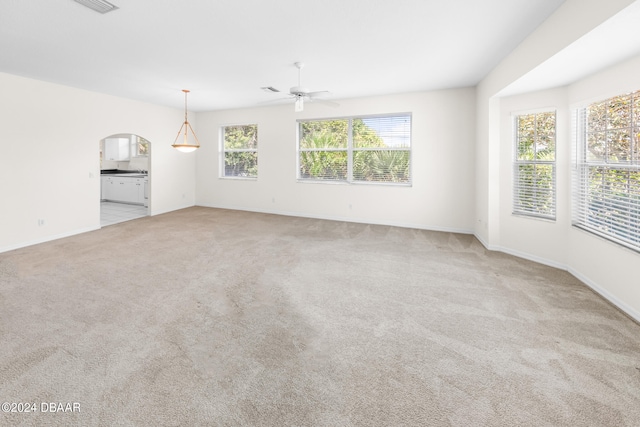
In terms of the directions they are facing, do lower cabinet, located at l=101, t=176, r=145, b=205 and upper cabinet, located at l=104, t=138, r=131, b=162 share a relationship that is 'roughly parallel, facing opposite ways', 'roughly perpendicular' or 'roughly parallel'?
roughly parallel

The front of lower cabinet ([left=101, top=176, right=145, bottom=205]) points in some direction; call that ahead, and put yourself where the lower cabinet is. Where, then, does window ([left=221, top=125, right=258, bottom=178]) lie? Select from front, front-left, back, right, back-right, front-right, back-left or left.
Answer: left

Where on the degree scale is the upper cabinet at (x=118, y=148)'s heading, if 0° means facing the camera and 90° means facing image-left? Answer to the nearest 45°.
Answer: approximately 45°

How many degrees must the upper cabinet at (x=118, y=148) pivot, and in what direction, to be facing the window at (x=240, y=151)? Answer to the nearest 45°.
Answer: approximately 90° to its left

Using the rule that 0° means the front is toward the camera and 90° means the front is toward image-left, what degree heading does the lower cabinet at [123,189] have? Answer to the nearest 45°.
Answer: approximately 45°

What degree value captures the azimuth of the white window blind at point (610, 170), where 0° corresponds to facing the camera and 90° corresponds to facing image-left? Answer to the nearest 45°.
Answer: approximately 45°

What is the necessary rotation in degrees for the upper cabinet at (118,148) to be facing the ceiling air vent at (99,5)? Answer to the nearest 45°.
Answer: approximately 45° to its left

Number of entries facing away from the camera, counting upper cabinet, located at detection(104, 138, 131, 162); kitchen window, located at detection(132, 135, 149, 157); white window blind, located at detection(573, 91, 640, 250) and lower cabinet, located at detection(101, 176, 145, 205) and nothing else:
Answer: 0

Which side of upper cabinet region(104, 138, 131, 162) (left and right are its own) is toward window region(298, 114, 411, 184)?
left
